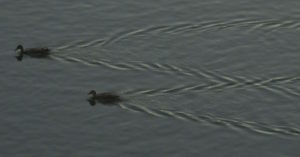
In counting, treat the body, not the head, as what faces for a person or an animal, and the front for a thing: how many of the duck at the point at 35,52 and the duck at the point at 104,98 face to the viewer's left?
2

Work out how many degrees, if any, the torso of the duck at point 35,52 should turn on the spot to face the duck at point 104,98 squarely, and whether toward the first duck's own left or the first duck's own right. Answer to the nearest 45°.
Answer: approximately 135° to the first duck's own left

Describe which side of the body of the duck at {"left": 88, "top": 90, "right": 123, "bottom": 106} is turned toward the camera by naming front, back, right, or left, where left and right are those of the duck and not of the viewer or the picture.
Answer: left

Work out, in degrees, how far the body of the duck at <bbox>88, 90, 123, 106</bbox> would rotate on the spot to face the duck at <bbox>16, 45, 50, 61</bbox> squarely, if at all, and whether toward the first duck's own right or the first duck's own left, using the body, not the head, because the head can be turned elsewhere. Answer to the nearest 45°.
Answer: approximately 45° to the first duck's own right

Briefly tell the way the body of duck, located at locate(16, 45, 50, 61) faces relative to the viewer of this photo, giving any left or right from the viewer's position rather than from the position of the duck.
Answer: facing to the left of the viewer
